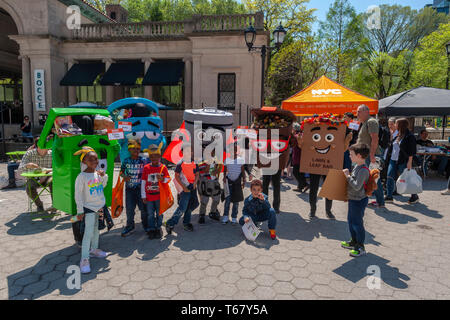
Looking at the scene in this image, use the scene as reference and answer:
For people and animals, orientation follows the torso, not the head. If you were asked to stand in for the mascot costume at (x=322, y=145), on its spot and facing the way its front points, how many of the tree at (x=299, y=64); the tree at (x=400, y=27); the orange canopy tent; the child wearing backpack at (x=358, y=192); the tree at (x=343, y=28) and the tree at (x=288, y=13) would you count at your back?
5

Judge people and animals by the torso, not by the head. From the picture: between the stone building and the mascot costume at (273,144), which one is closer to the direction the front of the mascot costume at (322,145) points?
the mascot costume

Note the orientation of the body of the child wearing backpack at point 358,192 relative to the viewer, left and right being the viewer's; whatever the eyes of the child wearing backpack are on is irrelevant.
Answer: facing to the left of the viewer

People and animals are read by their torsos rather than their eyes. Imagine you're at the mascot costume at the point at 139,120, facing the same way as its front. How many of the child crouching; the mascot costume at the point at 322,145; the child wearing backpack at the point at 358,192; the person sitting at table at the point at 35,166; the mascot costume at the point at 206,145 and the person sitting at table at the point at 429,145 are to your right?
1

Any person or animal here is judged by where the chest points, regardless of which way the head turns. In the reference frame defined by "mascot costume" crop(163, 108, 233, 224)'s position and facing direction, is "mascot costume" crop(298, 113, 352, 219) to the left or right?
on its left

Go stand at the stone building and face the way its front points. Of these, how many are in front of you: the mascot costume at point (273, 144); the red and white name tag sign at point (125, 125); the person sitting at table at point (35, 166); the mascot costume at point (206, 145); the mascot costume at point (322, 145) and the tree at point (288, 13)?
5

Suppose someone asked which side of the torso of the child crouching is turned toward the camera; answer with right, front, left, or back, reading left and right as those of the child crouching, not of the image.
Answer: front

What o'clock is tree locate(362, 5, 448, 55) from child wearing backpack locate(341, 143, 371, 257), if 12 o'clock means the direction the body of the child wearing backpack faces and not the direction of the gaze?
The tree is roughly at 3 o'clock from the child wearing backpack.

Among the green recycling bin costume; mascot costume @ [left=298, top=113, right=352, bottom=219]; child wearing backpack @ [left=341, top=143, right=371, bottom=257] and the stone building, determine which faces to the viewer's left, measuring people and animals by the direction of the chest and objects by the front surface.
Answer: the child wearing backpack

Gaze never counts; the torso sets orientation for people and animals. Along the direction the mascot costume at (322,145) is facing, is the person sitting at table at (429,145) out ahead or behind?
behind

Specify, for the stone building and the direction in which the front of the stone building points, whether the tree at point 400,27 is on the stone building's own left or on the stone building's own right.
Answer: on the stone building's own left

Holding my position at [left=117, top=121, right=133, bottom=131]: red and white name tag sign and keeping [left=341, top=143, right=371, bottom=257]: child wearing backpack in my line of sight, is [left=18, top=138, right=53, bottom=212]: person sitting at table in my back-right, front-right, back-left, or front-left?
back-right

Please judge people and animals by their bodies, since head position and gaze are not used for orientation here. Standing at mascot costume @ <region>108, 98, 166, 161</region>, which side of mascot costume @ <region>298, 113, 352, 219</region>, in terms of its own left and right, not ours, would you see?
right

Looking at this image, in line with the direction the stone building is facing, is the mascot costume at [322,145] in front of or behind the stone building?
in front

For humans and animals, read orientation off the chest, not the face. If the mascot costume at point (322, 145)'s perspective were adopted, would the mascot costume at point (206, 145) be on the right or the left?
on its right

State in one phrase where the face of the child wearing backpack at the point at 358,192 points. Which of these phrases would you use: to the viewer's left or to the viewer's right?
to the viewer's left

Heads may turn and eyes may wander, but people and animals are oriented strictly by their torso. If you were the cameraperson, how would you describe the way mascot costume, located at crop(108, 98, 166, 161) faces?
facing the viewer

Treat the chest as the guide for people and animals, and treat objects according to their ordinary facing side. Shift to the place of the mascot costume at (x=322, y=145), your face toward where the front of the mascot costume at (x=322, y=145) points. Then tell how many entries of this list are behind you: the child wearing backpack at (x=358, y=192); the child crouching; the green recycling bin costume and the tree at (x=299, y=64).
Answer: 1

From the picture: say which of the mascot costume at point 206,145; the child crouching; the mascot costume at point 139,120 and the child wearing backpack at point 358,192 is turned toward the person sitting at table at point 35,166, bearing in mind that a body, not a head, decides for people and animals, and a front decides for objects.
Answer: the child wearing backpack
